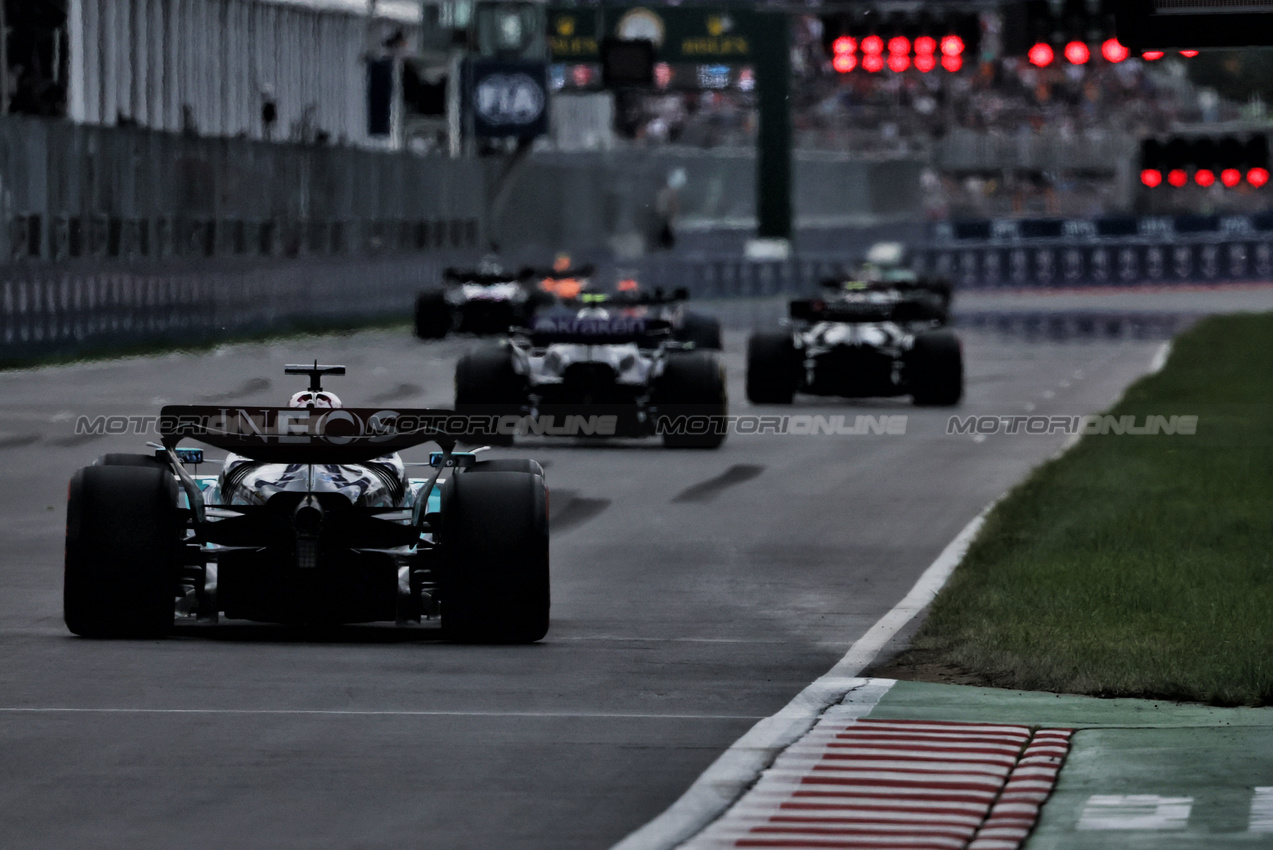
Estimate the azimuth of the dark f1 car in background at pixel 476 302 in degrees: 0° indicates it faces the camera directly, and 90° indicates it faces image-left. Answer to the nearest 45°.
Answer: approximately 180°

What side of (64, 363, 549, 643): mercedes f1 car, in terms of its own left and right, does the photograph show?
back

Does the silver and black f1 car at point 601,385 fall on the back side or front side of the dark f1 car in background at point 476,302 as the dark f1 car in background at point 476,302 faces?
on the back side

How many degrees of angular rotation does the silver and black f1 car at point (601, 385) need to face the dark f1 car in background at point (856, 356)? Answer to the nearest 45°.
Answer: approximately 45° to its right

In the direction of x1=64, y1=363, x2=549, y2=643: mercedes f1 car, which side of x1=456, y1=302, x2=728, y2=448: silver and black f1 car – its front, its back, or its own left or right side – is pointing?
back

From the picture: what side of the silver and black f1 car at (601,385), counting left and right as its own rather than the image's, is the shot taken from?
back

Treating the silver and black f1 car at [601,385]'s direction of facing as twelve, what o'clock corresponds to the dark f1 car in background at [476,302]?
The dark f1 car in background is roughly at 12 o'clock from the silver and black f1 car.

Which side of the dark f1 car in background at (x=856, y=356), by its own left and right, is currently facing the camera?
back

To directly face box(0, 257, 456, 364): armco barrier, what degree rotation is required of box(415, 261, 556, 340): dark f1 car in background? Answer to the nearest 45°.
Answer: approximately 135° to its left

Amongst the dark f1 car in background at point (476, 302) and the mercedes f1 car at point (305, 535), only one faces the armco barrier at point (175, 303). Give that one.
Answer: the mercedes f1 car
